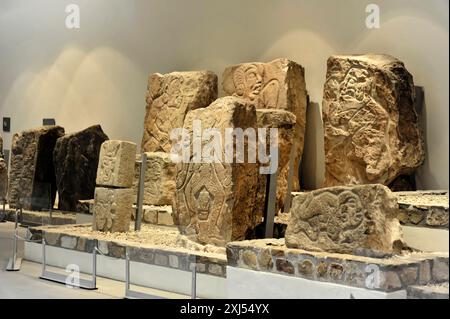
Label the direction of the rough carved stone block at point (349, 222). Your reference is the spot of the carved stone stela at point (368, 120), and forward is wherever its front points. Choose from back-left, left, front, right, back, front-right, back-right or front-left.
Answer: front-left

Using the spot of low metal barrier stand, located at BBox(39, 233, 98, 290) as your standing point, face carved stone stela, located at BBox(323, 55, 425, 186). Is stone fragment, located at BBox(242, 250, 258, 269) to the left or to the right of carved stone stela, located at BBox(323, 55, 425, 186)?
right

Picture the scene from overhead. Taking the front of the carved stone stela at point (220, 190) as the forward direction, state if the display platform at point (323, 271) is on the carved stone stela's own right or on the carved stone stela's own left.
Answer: on the carved stone stela's own left

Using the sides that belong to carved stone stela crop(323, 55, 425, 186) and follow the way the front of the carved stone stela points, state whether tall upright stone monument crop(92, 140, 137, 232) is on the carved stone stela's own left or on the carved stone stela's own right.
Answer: on the carved stone stela's own right

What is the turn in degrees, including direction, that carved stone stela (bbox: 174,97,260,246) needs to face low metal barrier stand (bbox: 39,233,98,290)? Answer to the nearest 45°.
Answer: approximately 45° to its right

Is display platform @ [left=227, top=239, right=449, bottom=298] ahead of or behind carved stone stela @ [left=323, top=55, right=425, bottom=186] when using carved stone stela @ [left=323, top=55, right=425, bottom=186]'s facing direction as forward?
ahead

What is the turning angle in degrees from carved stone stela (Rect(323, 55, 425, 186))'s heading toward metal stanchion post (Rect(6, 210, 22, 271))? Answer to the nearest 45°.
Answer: approximately 45° to its right

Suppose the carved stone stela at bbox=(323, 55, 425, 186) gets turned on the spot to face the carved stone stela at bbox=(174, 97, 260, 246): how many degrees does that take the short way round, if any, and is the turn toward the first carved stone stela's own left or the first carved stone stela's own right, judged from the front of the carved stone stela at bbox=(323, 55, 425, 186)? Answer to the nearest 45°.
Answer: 0° — it already faces it

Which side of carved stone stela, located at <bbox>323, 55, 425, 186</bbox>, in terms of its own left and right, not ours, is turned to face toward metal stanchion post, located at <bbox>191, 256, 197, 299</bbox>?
front

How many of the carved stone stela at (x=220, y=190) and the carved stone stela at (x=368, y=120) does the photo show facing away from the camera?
0

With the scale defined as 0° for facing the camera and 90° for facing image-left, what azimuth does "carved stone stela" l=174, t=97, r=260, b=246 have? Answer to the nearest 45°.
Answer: approximately 45°

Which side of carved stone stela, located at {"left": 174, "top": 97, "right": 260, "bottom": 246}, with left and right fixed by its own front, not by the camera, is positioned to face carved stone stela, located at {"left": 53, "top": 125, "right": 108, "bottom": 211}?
right

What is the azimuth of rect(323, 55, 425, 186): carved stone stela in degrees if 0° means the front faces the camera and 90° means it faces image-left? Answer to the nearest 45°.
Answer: approximately 45°

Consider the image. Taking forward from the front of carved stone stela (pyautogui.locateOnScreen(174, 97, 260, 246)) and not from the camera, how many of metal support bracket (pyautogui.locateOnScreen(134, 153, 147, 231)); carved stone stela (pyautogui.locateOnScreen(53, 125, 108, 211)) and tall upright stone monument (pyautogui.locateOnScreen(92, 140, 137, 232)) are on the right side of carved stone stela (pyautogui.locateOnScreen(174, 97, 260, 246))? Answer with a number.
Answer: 3
